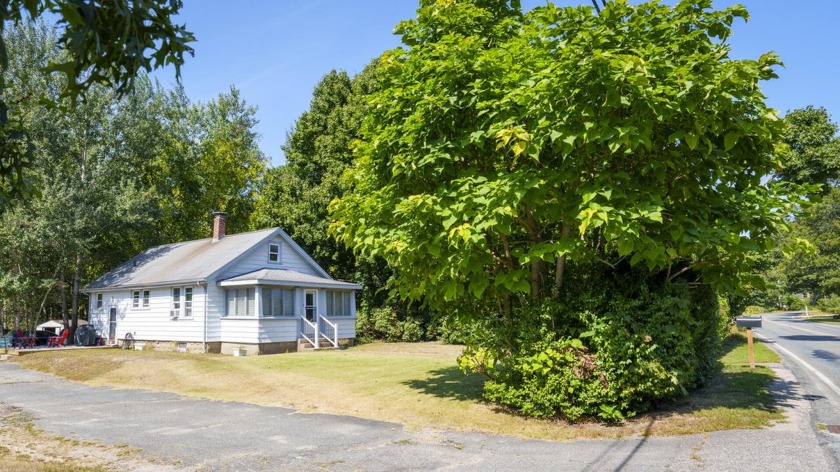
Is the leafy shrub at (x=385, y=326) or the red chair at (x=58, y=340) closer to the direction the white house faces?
the leafy shrub

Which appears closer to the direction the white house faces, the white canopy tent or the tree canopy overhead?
the tree canopy overhead

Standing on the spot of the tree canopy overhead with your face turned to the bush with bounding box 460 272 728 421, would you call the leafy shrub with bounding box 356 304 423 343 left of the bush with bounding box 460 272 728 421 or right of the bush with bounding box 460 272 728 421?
left

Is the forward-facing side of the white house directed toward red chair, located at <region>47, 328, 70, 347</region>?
no

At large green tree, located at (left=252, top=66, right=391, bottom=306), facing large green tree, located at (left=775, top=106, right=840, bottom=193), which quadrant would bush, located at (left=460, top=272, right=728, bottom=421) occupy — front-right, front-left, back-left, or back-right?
front-right

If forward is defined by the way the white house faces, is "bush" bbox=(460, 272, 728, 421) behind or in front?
in front

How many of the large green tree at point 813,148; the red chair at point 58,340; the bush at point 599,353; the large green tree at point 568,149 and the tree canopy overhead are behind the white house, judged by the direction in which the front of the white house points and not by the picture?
1

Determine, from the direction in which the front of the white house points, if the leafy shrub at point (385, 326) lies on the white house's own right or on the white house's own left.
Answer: on the white house's own left

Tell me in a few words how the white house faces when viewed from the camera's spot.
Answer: facing the viewer and to the right of the viewer

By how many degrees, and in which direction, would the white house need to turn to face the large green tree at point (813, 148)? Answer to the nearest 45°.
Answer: approximately 45° to its left
